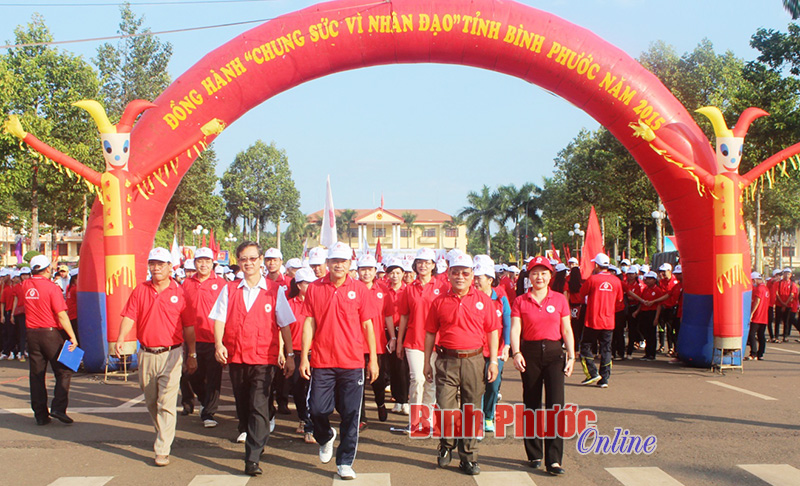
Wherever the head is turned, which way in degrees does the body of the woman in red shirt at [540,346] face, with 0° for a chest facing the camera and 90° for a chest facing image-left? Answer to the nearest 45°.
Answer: approximately 0°

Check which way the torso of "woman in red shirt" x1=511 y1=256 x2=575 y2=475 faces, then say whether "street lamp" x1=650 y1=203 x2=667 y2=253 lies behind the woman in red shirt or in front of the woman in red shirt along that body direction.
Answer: behind

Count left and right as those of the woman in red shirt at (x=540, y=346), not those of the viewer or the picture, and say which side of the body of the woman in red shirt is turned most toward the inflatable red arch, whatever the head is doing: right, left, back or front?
back

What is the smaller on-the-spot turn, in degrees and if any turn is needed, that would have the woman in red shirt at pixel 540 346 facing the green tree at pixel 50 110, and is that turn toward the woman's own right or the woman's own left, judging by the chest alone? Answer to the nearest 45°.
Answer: approximately 135° to the woman's own right

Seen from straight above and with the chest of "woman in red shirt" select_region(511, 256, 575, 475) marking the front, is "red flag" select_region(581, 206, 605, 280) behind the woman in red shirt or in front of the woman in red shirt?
behind

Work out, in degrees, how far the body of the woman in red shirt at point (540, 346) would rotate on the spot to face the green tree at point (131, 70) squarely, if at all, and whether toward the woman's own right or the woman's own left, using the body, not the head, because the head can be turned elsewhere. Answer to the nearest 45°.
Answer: approximately 135° to the woman's own right

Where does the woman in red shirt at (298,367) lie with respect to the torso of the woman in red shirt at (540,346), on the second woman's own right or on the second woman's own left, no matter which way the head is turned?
on the second woman's own right
